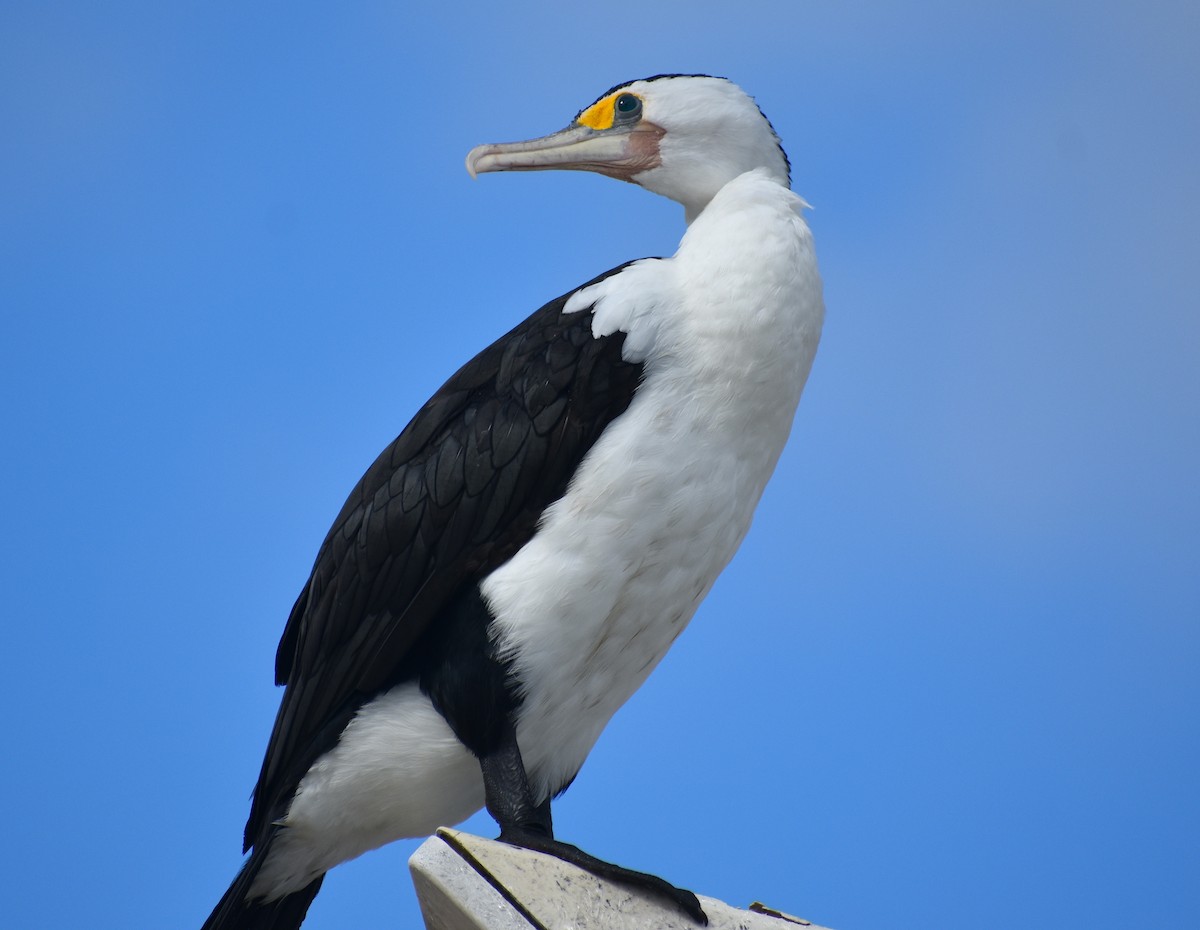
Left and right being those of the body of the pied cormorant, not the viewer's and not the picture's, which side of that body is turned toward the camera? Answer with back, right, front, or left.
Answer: right
